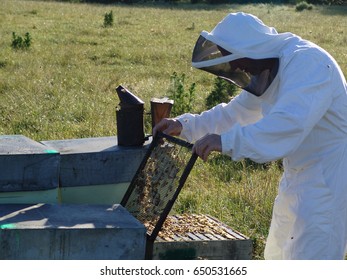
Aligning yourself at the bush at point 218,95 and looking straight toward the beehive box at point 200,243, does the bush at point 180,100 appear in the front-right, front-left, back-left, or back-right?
front-right

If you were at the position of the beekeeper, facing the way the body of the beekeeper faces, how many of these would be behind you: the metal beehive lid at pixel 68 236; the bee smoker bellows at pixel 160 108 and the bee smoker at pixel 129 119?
0

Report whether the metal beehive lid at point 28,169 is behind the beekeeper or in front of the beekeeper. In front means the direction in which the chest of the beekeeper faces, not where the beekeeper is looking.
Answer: in front

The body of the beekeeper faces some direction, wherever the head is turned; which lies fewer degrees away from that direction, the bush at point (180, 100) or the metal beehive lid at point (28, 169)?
the metal beehive lid

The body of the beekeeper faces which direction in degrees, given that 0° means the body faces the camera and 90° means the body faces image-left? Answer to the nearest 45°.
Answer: approximately 90°

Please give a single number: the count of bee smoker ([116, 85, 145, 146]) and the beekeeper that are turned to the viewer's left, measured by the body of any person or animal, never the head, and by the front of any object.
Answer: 2

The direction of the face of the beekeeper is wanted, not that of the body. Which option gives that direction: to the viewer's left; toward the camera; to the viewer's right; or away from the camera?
to the viewer's left

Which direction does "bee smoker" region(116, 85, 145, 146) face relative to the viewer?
to the viewer's left

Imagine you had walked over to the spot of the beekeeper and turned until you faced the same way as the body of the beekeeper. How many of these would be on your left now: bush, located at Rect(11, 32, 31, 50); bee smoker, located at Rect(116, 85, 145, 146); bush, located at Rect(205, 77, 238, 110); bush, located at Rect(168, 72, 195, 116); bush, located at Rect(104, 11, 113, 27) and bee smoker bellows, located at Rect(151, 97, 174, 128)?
0

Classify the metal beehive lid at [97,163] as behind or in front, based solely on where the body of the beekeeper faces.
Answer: in front

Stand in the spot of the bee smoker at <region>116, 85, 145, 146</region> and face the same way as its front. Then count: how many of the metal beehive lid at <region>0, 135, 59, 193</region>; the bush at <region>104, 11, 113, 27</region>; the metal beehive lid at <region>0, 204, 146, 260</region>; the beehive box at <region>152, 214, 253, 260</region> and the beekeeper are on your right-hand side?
1

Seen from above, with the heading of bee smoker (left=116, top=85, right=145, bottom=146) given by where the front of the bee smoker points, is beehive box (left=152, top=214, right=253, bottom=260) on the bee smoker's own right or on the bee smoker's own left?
on the bee smoker's own left

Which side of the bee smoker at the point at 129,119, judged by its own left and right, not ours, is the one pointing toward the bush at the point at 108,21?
right
